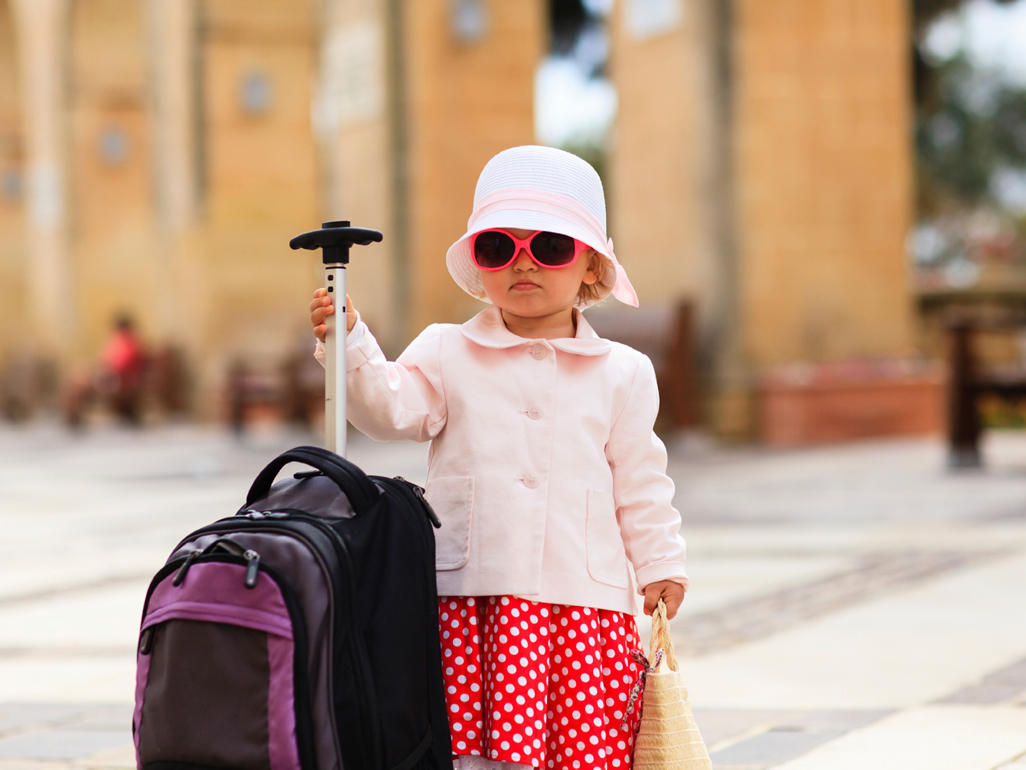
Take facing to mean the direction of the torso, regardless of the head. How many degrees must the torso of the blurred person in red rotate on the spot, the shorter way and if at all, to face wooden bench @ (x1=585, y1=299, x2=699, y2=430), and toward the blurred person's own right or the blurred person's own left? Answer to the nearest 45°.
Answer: approximately 135° to the blurred person's own left

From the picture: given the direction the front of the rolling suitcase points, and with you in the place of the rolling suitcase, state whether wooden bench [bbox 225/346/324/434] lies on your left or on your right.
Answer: on your right

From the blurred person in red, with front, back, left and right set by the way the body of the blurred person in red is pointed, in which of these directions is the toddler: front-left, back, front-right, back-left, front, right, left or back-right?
left

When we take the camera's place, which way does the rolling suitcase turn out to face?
facing the viewer and to the left of the viewer

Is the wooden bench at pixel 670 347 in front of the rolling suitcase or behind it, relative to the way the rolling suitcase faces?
behind

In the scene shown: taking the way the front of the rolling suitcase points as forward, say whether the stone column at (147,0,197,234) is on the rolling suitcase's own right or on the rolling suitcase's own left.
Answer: on the rolling suitcase's own right

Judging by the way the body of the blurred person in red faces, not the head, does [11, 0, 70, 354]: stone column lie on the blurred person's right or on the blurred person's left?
on the blurred person's right

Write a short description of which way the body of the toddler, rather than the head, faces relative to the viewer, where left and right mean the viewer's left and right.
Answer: facing the viewer

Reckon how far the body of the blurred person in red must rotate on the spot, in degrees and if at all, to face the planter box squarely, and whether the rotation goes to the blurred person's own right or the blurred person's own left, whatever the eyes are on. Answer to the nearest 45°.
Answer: approximately 135° to the blurred person's own left

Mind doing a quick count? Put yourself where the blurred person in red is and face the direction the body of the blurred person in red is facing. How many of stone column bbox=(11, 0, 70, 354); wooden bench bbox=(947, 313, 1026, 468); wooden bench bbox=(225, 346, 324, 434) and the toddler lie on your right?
1

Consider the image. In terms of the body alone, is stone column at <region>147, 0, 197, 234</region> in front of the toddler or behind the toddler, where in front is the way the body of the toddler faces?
behind
